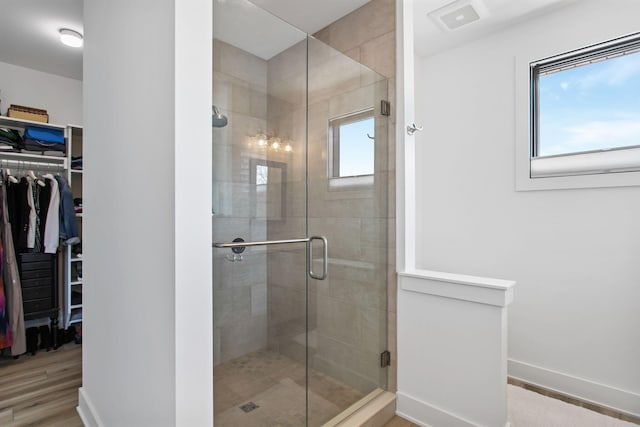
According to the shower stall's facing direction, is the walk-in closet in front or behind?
behind

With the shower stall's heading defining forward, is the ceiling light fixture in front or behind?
behind

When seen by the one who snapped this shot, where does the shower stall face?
facing the viewer and to the right of the viewer

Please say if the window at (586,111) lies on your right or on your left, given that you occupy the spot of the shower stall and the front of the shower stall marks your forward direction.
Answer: on your left

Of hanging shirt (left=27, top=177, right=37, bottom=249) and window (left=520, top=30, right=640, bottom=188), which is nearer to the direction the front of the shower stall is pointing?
the window
